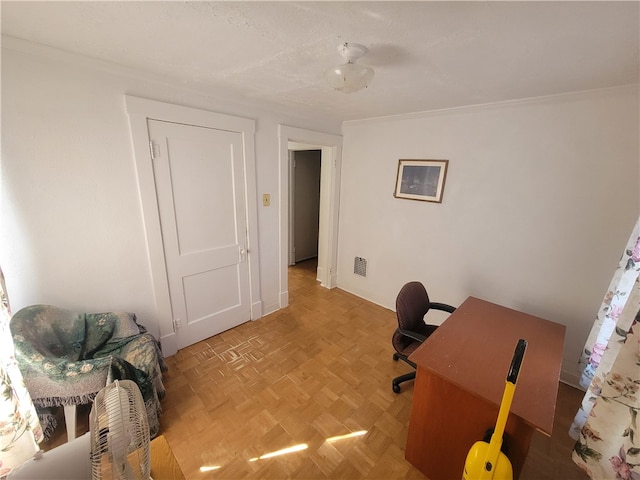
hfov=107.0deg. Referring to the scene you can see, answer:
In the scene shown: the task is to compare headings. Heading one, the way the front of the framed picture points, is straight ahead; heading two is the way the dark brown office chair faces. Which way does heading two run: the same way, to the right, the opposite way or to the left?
to the left

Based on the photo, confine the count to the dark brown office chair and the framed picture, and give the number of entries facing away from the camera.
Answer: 0

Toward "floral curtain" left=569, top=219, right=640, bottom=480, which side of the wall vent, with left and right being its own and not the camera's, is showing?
left

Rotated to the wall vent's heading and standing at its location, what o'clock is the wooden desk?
The wooden desk is roughly at 10 o'clock from the wall vent.

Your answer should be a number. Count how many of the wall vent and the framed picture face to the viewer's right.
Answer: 0

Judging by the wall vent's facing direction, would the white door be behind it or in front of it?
in front

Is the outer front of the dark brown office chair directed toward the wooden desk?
yes

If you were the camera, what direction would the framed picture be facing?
facing the viewer and to the left of the viewer

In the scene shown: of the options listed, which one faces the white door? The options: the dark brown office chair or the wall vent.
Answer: the wall vent

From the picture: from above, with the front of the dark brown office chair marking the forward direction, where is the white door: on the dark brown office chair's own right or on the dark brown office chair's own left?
on the dark brown office chair's own right

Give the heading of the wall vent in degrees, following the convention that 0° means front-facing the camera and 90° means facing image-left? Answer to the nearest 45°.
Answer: approximately 45°

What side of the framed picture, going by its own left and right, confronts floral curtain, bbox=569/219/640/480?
left

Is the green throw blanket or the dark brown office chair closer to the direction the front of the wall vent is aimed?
the green throw blanket
